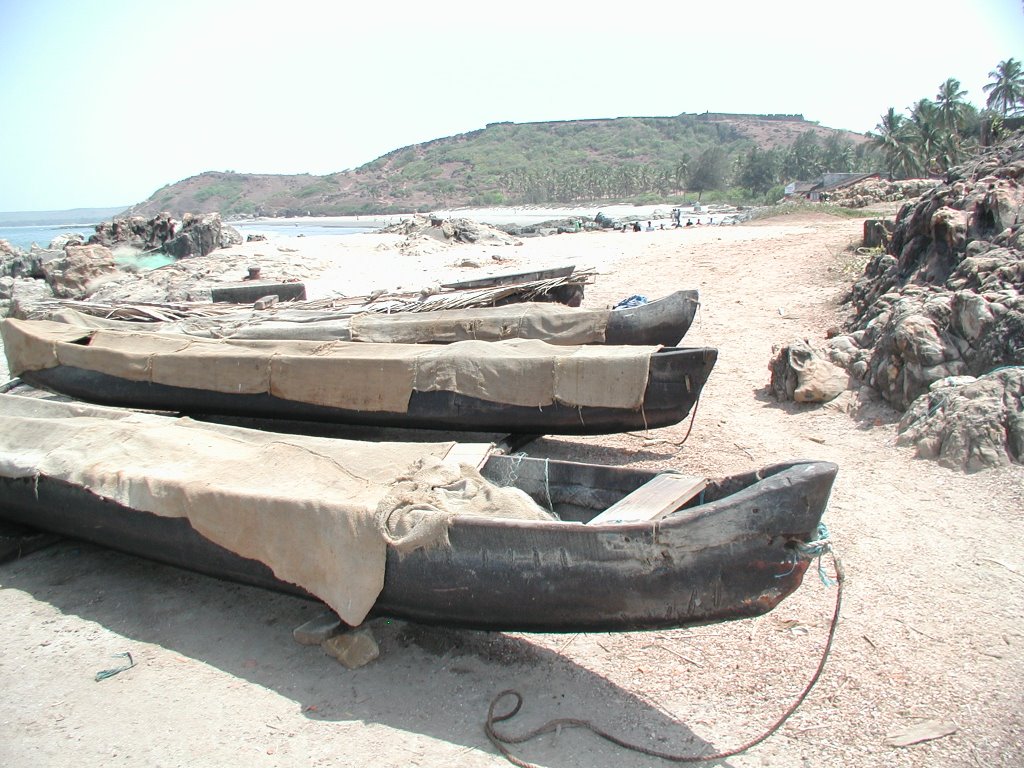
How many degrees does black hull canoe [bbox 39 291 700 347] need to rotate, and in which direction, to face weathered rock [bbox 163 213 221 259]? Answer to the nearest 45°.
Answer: approximately 90° to its left

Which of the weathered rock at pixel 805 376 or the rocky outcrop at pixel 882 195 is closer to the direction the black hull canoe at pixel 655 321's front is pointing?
the weathered rock

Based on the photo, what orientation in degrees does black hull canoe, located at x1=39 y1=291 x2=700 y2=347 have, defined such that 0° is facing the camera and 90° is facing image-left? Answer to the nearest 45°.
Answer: approximately 270°

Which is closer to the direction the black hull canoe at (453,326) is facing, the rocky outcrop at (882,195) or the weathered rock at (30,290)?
the rocky outcrop

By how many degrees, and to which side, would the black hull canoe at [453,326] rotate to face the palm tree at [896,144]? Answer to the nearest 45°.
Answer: approximately 45° to its left

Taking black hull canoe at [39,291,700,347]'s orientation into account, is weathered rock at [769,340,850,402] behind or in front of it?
in front

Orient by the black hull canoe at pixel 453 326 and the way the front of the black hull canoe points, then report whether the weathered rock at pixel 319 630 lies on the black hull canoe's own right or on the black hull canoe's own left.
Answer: on the black hull canoe's own right

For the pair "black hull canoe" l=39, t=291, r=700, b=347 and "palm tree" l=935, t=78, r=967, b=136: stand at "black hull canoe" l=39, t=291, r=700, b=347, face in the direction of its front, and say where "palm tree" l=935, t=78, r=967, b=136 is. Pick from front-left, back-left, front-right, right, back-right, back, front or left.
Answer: front-left

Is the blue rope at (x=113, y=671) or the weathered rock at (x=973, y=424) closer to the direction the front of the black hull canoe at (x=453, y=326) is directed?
the weathered rock
